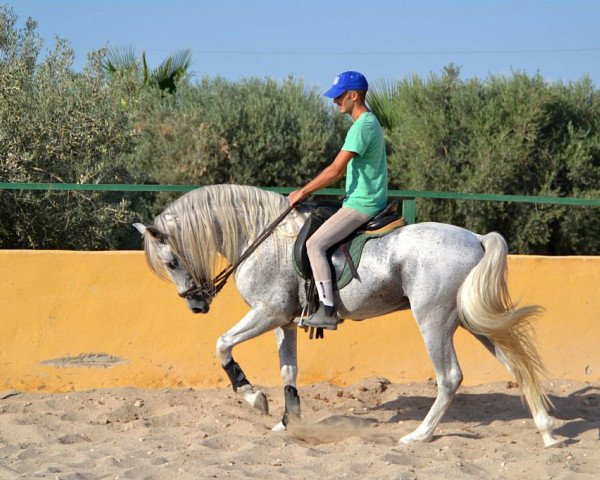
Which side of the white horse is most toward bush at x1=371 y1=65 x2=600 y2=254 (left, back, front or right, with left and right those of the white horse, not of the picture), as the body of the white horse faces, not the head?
right

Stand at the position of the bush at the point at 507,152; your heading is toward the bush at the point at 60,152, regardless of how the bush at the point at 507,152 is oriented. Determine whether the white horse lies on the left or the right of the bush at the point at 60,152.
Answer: left

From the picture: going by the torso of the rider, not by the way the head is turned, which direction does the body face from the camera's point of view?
to the viewer's left

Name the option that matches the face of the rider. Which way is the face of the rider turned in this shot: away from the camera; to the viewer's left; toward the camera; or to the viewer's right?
to the viewer's left

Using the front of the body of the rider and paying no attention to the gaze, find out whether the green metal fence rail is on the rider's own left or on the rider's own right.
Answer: on the rider's own right

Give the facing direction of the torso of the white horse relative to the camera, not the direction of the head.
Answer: to the viewer's left

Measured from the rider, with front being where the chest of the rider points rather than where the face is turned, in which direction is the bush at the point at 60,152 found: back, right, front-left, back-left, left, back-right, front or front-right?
front-right

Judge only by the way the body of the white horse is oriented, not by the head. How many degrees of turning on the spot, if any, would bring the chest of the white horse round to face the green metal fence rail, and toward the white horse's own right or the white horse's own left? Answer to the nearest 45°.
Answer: approximately 45° to the white horse's own right

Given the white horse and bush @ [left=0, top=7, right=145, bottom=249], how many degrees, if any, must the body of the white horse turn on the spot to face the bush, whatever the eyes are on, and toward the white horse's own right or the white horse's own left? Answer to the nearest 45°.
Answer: approximately 45° to the white horse's own right
